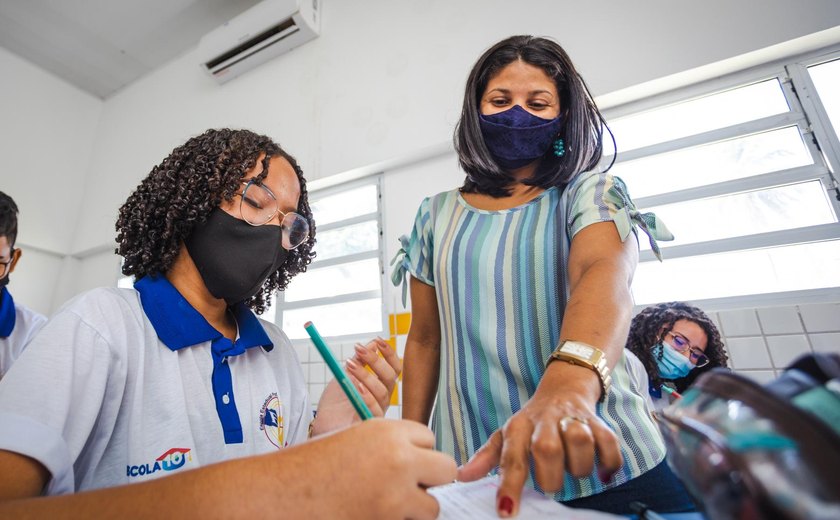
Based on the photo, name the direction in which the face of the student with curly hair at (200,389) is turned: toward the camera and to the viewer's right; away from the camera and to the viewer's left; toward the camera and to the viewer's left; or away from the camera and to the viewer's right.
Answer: toward the camera and to the viewer's right

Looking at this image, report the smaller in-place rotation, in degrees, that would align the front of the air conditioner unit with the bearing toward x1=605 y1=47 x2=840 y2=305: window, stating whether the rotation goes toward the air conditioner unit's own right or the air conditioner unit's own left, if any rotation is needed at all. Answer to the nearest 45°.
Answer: approximately 90° to the air conditioner unit's own left

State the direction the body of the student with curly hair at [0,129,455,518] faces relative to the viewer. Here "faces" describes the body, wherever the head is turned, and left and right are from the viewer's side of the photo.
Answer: facing the viewer and to the right of the viewer

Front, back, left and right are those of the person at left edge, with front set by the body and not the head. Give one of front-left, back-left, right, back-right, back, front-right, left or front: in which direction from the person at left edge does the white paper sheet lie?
front

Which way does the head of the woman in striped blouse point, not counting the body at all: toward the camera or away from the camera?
toward the camera

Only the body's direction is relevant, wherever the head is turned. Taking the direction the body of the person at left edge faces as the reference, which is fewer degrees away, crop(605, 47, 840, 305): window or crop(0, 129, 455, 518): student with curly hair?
the student with curly hair

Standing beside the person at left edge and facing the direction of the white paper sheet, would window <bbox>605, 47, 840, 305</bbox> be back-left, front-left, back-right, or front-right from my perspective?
front-left

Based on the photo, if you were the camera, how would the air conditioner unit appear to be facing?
facing the viewer and to the left of the viewer

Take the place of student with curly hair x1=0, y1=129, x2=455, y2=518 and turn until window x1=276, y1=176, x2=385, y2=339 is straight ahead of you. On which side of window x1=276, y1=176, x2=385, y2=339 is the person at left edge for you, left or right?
left

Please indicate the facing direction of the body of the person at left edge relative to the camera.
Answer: toward the camera

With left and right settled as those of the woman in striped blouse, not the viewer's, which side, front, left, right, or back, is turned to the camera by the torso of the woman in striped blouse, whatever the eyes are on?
front

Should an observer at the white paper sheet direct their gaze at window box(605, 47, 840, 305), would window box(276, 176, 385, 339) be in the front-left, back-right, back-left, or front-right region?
front-left

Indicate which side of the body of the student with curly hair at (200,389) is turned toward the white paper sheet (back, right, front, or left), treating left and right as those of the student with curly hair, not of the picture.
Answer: front

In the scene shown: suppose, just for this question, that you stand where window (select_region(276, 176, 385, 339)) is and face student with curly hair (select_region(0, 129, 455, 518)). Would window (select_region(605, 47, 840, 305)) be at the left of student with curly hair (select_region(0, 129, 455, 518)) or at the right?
left
